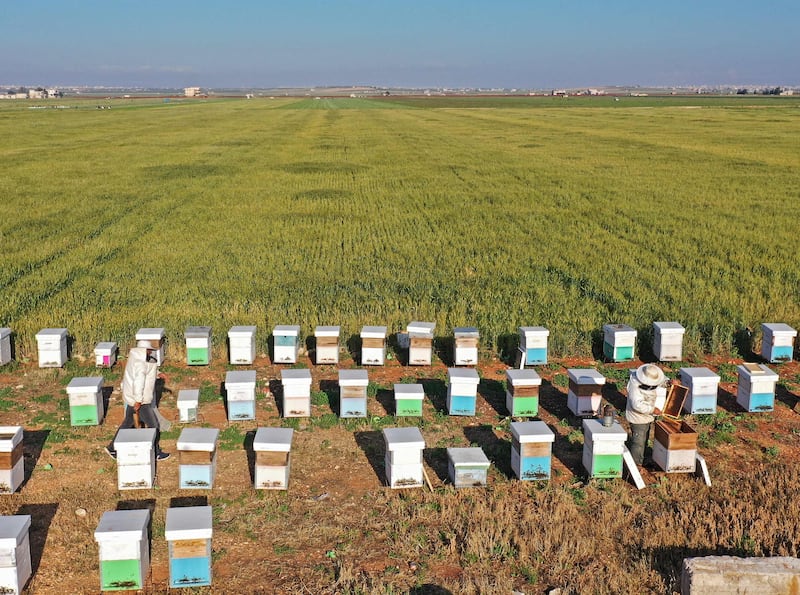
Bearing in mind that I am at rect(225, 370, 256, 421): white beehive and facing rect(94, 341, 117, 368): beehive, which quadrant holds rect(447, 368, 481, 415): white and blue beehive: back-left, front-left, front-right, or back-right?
back-right

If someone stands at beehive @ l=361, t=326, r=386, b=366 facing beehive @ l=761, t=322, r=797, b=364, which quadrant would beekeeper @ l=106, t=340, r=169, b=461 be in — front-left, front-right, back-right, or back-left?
back-right

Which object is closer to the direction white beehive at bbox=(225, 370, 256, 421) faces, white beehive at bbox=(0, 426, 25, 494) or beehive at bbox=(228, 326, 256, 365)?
the white beehive

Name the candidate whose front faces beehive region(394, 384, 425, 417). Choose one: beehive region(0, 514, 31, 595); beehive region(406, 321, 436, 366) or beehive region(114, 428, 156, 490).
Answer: beehive region(406, 321, 436, 366)

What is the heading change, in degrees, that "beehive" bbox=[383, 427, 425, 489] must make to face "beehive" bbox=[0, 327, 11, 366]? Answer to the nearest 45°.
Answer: approximately 135° to its right

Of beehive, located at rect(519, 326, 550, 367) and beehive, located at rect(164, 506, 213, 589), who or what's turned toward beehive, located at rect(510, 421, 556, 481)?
beehive, located at rect(519, 326, 550, 367)

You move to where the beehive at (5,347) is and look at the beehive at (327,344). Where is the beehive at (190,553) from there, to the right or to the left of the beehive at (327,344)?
right

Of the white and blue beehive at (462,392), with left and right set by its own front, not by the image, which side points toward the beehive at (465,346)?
back

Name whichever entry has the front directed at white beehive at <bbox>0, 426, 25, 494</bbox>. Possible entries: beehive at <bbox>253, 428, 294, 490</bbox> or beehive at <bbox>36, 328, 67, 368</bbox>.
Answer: beehive at <bbox>36, 328, 67, 368</bbox>

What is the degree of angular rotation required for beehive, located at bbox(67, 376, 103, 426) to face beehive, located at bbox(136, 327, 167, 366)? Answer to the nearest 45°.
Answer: approximately 135° to its left

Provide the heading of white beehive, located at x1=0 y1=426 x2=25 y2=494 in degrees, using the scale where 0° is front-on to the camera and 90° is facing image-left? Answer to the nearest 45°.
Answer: approximately 0°
